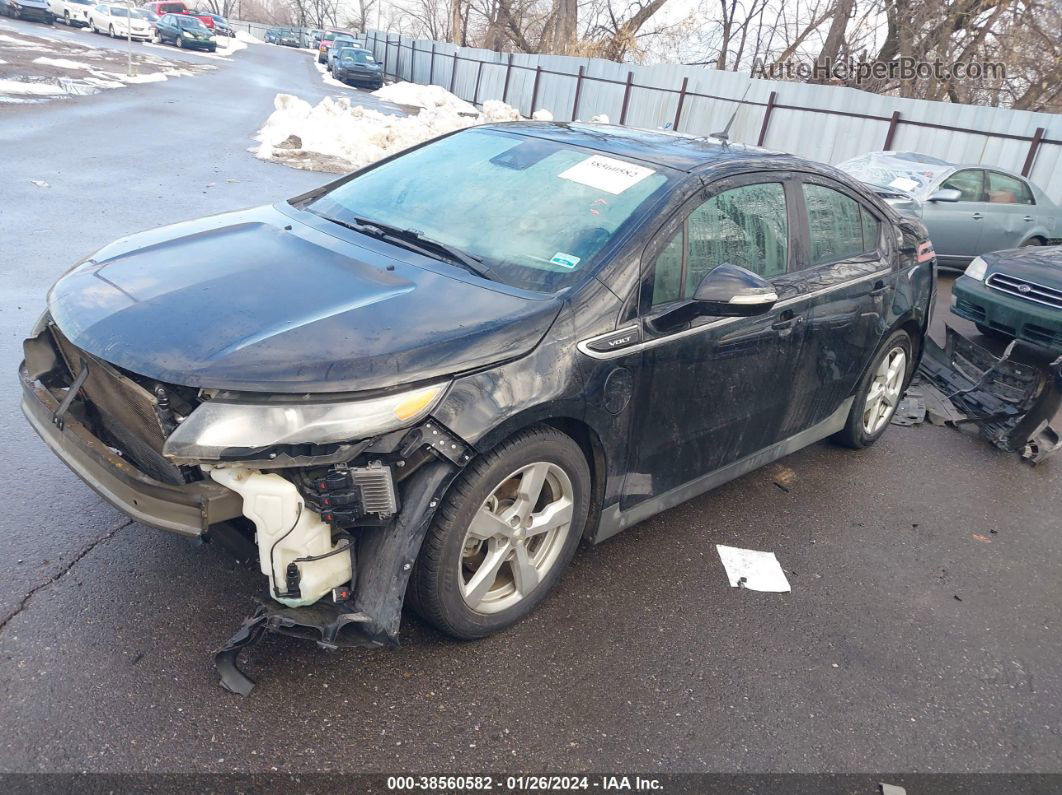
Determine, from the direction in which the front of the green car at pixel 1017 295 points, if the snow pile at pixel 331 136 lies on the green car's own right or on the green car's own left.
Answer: on the green car's own right

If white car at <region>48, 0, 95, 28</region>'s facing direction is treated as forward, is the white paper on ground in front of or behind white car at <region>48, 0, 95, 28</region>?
in front

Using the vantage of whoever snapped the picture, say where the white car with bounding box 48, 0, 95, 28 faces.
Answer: facing the viewer and to the right of the viewer

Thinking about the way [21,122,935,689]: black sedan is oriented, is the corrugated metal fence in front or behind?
behind

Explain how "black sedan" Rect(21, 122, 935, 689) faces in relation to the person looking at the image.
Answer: facing the viewer and to the left of the viewer

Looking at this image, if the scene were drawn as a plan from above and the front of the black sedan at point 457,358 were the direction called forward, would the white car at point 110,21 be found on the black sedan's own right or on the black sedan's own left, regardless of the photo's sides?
on the black sedan's own right

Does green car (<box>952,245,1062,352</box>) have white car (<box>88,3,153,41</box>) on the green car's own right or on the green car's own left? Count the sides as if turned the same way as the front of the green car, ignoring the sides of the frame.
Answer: on the green car's own right

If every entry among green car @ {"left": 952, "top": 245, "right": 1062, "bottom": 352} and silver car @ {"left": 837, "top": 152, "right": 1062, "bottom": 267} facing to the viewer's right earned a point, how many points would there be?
0

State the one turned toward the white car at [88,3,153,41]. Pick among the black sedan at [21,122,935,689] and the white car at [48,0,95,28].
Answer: the white car at [48,0,95,28]

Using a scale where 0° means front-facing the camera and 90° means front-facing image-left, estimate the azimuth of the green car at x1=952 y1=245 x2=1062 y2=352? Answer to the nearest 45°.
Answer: approximately 45°

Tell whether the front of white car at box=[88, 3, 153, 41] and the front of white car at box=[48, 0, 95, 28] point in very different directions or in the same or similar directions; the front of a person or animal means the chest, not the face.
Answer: same or similar directions

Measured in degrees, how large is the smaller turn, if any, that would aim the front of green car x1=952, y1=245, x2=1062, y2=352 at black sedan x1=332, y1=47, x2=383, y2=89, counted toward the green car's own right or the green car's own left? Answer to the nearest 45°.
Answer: approximately 90° to the green car's own right

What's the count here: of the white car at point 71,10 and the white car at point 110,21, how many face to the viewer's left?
0

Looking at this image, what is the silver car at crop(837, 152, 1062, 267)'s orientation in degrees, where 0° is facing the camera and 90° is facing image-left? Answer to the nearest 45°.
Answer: approximately 45°

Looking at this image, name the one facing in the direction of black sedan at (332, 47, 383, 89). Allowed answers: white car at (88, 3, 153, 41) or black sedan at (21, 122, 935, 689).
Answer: the white car

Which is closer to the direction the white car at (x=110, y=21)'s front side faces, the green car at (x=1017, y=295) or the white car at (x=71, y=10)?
the green car
